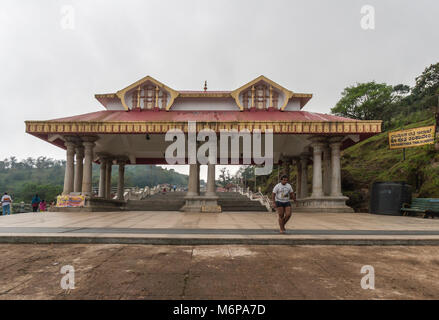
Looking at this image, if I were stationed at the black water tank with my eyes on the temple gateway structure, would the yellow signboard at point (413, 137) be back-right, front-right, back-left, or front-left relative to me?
back-right

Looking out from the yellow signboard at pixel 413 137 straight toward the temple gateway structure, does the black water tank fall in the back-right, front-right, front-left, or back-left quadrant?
front-left

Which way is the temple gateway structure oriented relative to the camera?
toward the camera

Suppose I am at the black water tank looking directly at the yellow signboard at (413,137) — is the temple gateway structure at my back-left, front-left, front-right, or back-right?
back-left

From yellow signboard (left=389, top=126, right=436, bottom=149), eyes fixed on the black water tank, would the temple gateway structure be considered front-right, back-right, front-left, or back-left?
front-right

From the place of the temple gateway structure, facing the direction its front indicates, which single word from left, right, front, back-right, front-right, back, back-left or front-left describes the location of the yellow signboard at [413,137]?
left

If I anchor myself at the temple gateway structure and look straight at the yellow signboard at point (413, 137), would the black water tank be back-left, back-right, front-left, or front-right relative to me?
front-right

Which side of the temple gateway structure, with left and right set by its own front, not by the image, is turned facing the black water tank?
left

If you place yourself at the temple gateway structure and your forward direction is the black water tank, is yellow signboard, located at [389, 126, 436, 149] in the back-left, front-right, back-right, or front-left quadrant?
front-left
